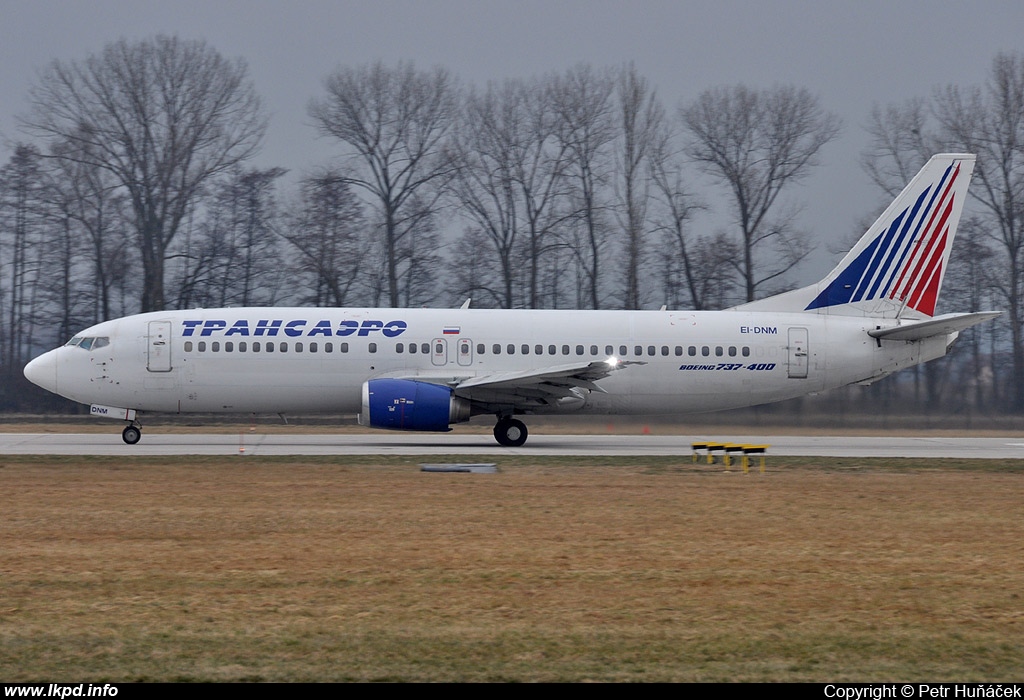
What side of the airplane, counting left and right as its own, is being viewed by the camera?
left
